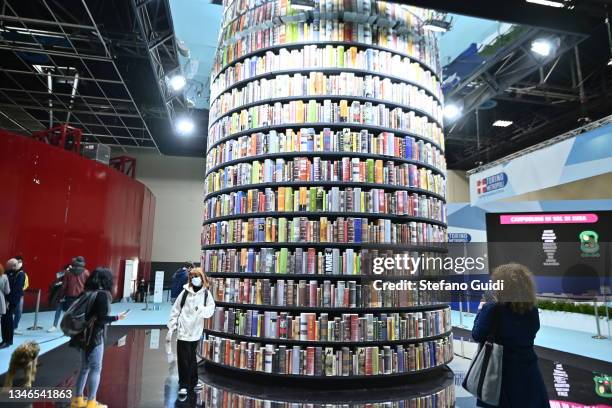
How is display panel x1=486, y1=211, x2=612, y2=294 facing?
toward the camera

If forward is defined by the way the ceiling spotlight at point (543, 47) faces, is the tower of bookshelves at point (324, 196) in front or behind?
in front

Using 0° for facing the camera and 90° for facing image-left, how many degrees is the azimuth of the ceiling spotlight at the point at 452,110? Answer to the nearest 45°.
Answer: approximately 45°

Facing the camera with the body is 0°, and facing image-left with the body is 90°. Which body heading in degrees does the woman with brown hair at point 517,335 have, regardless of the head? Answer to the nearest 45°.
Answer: approximately 135°

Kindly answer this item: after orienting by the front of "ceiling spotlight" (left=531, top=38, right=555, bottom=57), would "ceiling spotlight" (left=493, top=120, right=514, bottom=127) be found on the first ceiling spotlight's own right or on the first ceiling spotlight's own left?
on the first ceiling spotlight's own right

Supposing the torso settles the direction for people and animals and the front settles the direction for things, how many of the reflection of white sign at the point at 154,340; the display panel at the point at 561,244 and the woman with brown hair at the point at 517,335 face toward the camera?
2

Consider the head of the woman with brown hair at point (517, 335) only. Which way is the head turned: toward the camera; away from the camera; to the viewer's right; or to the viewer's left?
away from the camera
